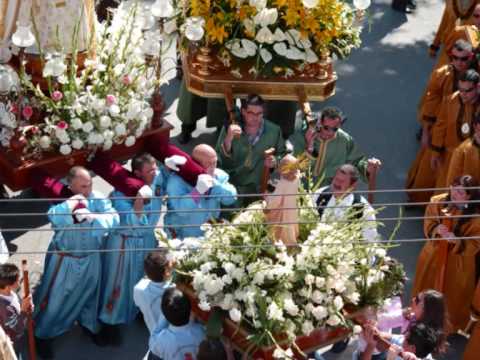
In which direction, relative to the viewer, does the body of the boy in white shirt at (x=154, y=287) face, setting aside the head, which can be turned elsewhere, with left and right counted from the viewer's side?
facing away from the viewer and to the right of the viewer

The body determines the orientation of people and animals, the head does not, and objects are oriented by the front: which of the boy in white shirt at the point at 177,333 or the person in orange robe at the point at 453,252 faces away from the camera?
the boy in white shirt

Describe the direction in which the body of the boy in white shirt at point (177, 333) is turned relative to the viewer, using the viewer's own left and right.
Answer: facing away from the viewer

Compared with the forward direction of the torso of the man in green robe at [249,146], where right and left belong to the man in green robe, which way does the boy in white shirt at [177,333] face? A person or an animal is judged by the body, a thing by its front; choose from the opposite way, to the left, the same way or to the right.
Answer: the opposite way

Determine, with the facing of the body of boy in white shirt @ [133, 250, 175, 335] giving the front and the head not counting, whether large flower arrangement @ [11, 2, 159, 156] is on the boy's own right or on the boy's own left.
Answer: on the boy's own left

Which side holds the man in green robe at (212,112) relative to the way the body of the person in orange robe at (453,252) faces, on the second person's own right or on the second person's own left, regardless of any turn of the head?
on the second person's own right

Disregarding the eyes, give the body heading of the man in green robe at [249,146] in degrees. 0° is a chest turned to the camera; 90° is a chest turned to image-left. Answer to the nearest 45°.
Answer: approximately 0°

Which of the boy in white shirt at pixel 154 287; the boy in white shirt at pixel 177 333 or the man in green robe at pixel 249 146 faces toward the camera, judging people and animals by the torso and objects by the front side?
the man in green robe

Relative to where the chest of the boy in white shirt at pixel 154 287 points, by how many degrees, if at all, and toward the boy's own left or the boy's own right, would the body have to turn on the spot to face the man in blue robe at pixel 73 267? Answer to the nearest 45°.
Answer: approximately 90° to the boy's own left

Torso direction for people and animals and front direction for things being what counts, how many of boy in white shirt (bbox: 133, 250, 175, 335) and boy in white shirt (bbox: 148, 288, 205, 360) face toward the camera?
0

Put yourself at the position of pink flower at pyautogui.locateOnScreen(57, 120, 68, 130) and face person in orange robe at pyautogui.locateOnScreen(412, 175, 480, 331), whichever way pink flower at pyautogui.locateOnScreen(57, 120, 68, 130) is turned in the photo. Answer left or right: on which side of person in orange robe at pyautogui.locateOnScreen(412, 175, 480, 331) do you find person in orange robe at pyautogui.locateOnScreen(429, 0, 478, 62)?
left

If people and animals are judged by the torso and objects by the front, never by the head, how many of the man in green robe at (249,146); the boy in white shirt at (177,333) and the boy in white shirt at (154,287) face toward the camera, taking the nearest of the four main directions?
1

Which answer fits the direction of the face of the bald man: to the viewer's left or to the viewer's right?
to the viewer's right

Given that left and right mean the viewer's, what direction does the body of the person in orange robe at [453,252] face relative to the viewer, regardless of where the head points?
facing the viewer and to the left of the viewer

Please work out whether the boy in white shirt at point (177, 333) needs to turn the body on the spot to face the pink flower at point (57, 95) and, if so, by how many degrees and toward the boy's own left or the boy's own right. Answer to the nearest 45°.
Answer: approximately 45° to the boy's own left

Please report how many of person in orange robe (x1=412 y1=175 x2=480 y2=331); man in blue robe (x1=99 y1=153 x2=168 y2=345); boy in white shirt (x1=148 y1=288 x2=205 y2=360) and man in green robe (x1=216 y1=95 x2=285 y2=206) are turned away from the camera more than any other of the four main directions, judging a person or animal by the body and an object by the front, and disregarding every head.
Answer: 1
